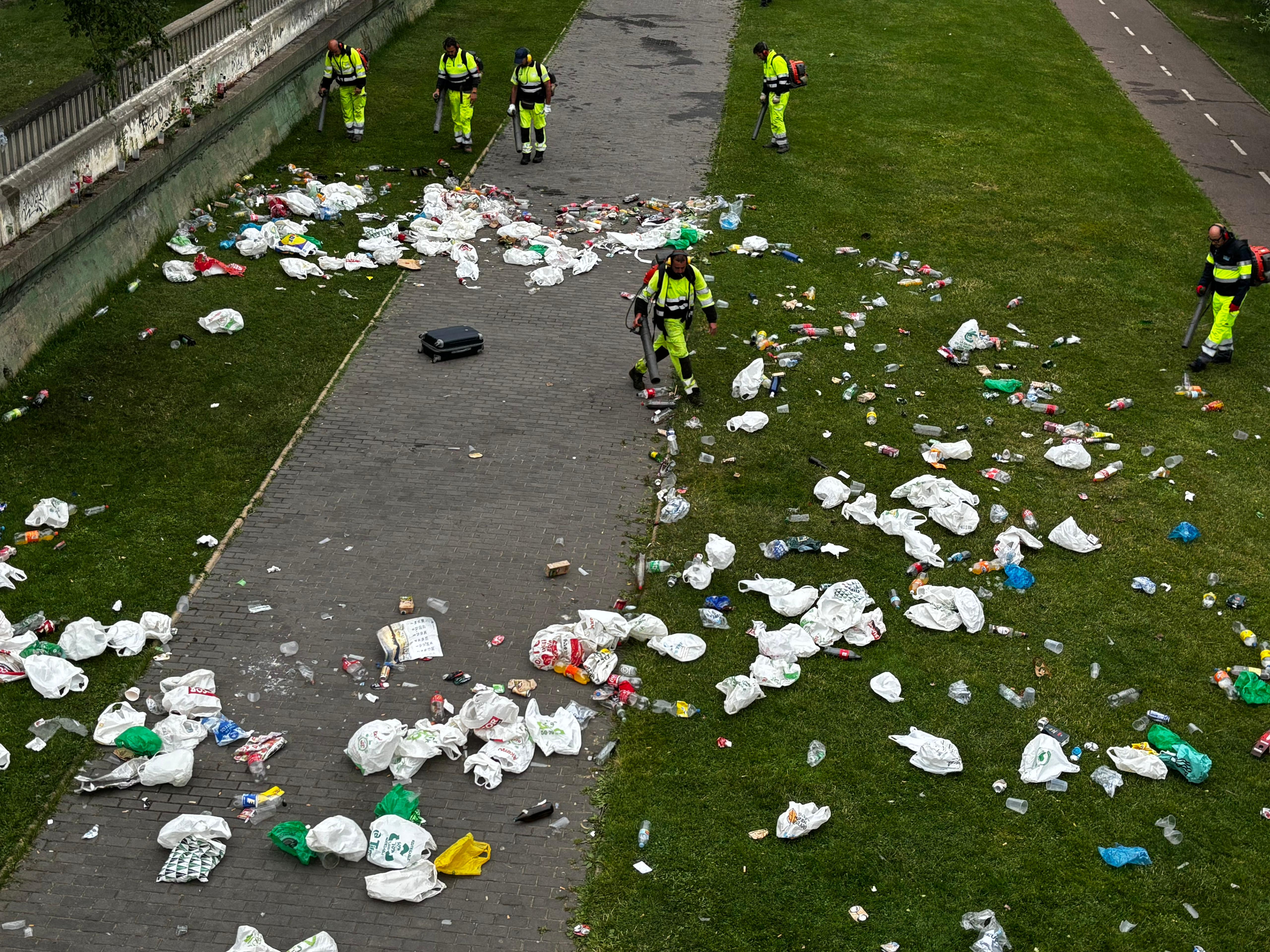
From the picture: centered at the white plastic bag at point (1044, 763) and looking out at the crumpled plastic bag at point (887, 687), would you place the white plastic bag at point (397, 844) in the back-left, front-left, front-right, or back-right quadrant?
front-left

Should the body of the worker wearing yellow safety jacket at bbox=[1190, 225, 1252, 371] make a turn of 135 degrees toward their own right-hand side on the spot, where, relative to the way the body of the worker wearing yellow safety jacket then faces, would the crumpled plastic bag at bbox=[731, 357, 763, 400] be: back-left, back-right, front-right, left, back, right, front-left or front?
back-left

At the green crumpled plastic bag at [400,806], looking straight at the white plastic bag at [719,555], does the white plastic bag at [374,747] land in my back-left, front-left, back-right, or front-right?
front-left

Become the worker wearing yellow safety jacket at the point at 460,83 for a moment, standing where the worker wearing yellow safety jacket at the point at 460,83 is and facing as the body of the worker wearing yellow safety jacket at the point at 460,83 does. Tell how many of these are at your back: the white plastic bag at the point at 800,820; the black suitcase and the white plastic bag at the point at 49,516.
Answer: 0

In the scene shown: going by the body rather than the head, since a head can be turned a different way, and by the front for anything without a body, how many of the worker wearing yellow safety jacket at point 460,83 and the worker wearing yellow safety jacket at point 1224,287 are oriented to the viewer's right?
0

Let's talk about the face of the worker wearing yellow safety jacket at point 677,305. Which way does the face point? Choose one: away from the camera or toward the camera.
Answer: toward the camera

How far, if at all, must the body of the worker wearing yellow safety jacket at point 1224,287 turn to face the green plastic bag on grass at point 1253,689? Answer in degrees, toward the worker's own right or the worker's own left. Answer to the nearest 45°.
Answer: approximately 45° to the worker's own left

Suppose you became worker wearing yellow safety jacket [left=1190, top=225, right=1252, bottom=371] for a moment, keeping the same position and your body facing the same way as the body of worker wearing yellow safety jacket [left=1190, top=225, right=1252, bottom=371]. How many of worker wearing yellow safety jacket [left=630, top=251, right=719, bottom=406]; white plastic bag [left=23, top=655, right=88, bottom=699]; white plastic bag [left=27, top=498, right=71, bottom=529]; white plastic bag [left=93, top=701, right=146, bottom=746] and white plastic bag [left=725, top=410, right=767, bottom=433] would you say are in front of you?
5

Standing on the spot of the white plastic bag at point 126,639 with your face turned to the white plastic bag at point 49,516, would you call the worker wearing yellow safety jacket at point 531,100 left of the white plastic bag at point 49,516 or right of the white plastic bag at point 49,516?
right

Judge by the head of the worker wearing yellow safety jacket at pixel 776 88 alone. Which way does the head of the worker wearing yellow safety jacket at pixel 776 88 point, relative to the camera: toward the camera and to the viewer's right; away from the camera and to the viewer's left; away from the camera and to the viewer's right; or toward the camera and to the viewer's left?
toward the camera and to the viewer's left

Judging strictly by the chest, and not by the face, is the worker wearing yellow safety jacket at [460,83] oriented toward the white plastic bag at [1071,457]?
no

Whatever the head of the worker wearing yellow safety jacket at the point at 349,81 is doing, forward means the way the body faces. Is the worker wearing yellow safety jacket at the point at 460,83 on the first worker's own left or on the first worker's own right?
on the first worker's own left

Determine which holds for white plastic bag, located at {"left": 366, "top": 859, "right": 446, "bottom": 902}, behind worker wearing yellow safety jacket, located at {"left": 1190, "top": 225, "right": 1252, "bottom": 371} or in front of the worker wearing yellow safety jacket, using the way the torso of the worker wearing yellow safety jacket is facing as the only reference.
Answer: in front

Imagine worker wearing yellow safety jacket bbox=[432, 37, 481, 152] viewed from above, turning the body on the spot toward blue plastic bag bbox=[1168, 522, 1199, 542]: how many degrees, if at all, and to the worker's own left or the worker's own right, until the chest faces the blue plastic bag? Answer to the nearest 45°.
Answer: approximately 90° to the worker's own left

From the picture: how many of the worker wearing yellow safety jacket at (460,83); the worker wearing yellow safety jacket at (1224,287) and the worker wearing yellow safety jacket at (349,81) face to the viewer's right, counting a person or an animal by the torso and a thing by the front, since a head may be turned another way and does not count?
0

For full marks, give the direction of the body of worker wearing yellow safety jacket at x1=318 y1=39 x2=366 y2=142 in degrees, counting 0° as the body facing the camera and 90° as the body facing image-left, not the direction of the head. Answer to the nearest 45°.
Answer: approximately 45°

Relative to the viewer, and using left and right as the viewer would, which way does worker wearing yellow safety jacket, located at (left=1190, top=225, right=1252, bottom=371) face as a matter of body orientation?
facing the viewer and to the left of the viewer
